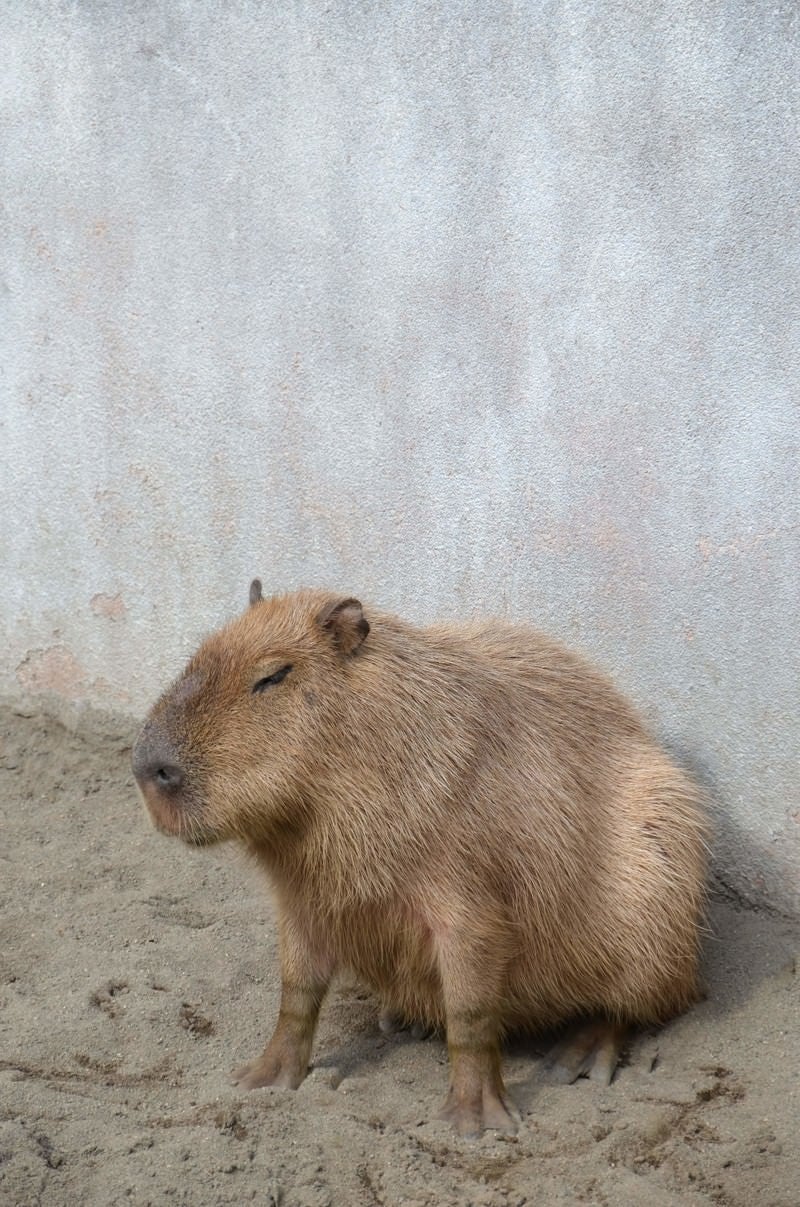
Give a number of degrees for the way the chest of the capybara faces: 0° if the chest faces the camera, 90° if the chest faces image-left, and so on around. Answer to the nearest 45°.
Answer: approximately 45°
